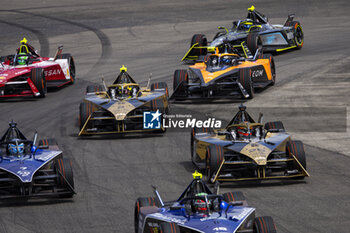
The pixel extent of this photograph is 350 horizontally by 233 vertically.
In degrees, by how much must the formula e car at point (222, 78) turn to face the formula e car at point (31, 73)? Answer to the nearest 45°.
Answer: approximately 45° to its right

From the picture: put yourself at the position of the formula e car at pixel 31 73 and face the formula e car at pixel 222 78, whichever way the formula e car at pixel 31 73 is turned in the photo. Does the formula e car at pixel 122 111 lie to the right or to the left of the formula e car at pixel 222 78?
right

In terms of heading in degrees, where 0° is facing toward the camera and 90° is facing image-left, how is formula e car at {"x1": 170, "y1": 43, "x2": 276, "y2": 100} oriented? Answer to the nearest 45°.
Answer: approximately 45°

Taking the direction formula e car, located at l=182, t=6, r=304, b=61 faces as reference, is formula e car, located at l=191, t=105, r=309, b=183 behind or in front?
in front

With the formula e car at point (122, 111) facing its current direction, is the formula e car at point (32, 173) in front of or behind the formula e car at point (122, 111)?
in front

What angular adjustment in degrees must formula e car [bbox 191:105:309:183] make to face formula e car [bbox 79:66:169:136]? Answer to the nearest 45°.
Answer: approximately 135° to its right

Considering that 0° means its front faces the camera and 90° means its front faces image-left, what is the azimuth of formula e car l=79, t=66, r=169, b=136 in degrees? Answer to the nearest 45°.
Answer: approximately 0°

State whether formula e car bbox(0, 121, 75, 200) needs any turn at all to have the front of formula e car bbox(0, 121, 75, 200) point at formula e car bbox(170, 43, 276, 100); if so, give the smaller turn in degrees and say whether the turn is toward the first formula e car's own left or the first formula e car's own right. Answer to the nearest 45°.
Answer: approximately 135° to the first formula e car's own left

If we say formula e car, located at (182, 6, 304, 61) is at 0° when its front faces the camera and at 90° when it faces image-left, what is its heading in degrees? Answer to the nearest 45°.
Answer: approximately 45°
